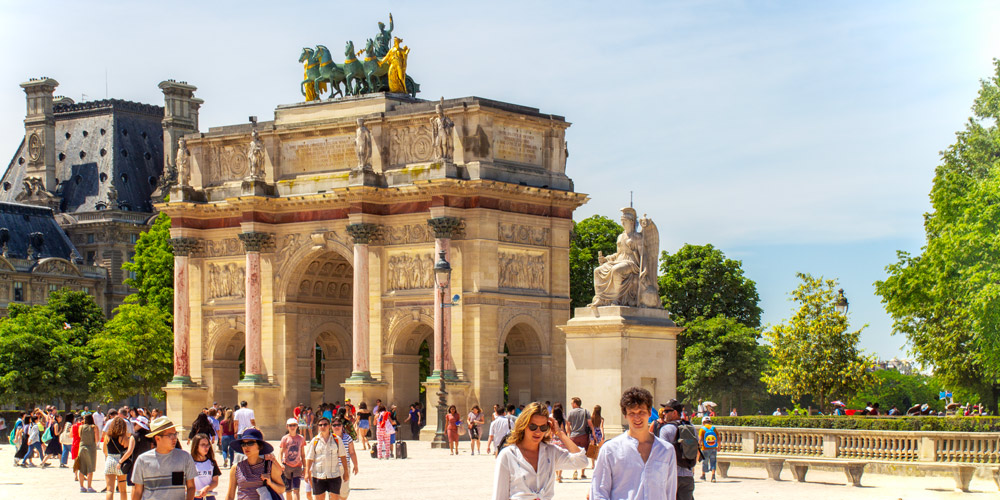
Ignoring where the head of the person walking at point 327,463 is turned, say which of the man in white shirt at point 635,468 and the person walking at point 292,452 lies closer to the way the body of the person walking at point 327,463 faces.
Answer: the man in white shirt

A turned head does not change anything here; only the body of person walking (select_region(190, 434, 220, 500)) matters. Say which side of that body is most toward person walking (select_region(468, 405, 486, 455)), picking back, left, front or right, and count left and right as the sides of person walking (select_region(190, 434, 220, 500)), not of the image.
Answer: back

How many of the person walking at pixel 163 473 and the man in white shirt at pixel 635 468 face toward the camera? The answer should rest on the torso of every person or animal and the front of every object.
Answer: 2

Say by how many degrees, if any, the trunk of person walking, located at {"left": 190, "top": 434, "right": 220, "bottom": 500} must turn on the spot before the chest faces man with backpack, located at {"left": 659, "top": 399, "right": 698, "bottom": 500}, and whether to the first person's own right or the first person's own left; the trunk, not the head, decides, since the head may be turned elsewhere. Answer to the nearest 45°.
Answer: approximately 90° to the first person's own left

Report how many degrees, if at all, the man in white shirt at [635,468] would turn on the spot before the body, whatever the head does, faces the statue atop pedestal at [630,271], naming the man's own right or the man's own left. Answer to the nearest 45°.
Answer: approximately 180°
